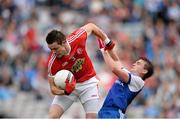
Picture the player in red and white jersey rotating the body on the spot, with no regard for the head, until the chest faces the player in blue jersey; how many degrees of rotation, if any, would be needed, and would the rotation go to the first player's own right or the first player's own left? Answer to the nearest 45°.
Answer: approximately 90° to the first player's own left

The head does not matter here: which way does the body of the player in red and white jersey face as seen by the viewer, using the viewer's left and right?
facing the viewer and to the left of the viewer
